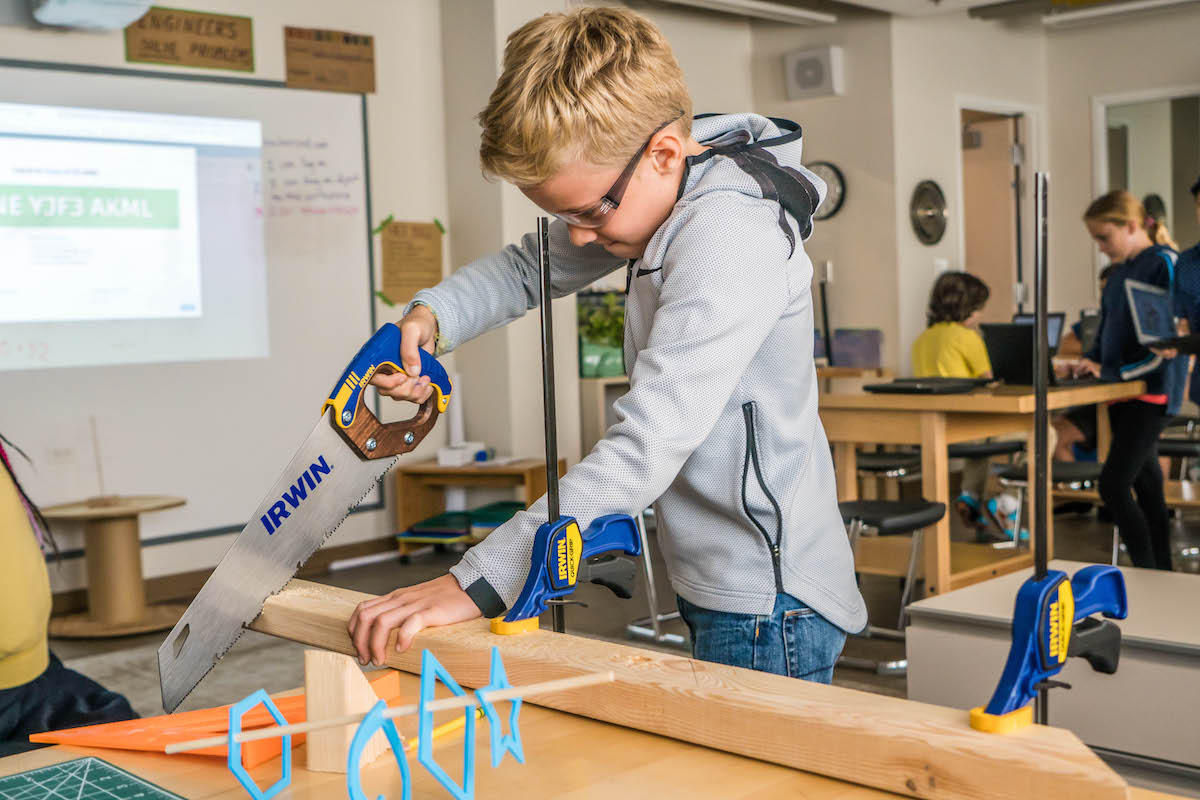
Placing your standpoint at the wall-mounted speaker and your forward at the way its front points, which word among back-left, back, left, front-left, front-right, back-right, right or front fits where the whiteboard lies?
front

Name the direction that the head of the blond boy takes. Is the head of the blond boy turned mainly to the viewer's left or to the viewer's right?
to the viewer's left

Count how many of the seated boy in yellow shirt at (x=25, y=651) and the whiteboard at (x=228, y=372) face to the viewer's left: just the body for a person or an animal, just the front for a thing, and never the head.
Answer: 0

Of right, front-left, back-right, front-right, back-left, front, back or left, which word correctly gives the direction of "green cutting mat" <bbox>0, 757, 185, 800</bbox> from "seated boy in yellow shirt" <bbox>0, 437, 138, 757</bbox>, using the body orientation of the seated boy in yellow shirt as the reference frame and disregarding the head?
right

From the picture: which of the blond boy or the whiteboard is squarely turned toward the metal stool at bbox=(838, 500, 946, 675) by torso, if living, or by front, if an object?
the whiteboard

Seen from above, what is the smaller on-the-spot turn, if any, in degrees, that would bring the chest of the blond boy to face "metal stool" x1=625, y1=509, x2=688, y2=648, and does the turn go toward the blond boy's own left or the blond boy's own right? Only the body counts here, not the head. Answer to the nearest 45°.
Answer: approximately 90° to the blond boy's own right

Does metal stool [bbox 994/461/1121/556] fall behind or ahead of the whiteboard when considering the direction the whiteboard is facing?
ahead

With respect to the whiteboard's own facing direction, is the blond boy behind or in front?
in front

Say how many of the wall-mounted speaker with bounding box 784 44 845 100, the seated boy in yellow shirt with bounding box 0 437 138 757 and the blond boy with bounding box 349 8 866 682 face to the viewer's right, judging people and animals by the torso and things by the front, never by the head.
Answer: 1

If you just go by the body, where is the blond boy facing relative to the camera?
to the viewer's left

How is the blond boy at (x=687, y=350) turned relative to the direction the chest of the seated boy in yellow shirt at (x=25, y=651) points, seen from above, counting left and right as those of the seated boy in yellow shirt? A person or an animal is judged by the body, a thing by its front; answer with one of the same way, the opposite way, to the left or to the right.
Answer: the opposite way

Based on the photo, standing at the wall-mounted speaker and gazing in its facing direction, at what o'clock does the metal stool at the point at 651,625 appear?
The metal stool is roughly at 11 o'clock from the wall-mounted speaker.

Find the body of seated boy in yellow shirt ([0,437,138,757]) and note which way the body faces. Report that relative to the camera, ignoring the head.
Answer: to the viewer's right

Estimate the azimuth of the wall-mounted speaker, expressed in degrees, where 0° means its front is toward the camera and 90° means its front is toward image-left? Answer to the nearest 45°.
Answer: approximately 45°

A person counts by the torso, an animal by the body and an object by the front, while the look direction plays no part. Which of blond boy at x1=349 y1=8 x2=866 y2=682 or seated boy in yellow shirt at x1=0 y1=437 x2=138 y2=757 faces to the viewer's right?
the seated boy in yellow shirt

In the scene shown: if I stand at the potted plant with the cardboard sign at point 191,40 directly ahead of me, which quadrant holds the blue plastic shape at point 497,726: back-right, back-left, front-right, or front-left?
front-left

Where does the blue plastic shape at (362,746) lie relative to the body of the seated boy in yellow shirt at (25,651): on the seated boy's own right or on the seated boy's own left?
on the seated boy's own right

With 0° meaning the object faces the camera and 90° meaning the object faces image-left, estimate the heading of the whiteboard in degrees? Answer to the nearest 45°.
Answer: approximately 315°
